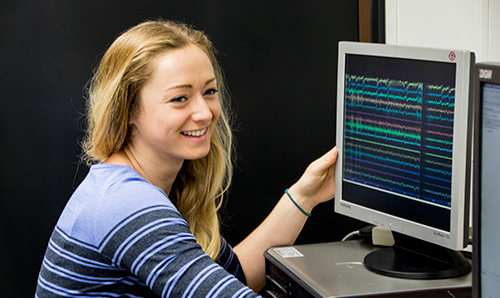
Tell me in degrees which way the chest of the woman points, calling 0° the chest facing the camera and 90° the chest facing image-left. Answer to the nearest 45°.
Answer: approximately 270°

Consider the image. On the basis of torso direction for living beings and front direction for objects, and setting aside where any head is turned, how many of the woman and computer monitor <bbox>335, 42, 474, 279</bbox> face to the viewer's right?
1

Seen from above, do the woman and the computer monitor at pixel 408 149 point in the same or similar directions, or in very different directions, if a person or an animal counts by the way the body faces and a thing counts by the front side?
very different directions

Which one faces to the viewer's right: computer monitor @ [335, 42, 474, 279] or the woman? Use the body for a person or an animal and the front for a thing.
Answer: the woman

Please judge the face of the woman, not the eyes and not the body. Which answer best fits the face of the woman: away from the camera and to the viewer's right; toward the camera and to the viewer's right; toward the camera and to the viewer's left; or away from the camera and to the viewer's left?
toward the camera and to the viewer's right

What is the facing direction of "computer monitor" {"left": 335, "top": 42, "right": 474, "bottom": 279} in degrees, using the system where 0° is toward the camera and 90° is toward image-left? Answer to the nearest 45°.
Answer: approximately 45°
